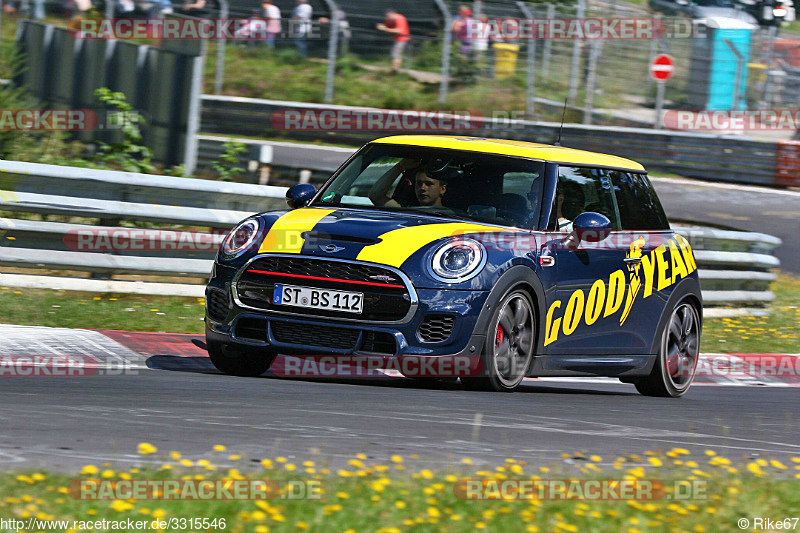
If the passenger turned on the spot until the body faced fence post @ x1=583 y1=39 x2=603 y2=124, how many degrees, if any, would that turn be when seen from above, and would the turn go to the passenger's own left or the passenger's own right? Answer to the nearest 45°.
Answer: approximately 135° to the passenger's own right

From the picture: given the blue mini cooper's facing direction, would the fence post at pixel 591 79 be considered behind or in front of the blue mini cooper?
behind

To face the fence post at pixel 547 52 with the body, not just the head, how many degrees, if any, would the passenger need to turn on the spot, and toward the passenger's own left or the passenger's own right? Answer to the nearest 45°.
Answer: approximately 135° to the passenger's own right

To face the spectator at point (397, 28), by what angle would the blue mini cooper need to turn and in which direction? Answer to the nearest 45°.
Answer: approximately 135° to its right

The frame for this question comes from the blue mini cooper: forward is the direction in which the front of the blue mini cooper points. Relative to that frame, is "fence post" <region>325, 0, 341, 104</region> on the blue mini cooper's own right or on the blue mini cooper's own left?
on the blue mini cooper's own right

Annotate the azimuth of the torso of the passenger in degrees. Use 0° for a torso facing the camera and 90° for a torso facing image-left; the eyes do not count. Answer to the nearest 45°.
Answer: approximately 45°

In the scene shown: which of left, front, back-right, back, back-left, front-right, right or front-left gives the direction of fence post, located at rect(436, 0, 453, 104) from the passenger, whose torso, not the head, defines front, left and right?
back-right

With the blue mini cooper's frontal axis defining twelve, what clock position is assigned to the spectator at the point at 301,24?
The spectator is roughly at 4 o'clock from the blue mini cooper.

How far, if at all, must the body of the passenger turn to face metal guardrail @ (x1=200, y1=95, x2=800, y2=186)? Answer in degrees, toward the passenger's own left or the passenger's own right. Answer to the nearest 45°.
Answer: approximately 135° to the passenger's own right

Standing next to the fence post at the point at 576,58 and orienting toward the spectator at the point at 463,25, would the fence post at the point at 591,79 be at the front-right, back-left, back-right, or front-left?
back-right
